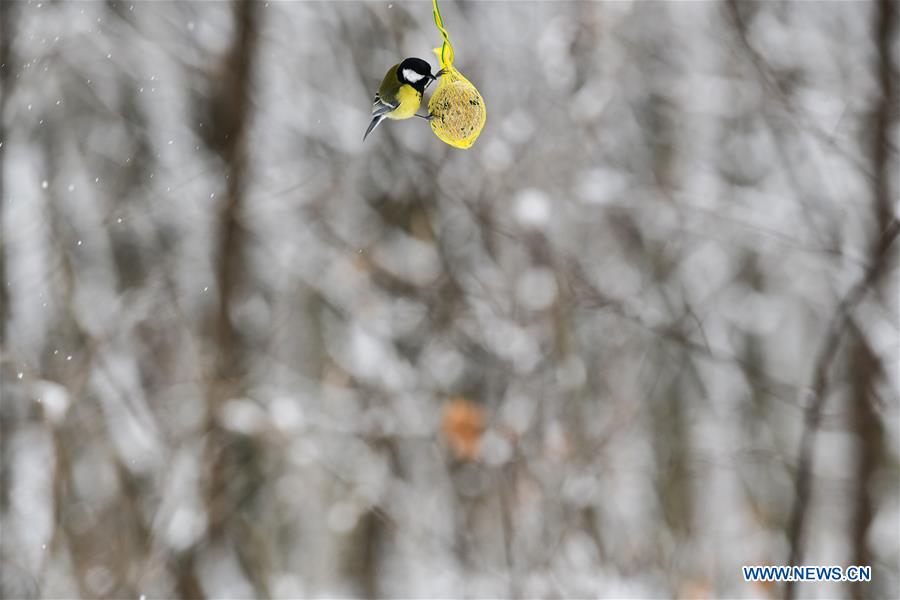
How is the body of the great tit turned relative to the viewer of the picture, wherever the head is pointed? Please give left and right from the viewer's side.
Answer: facing to the right of the viewer
